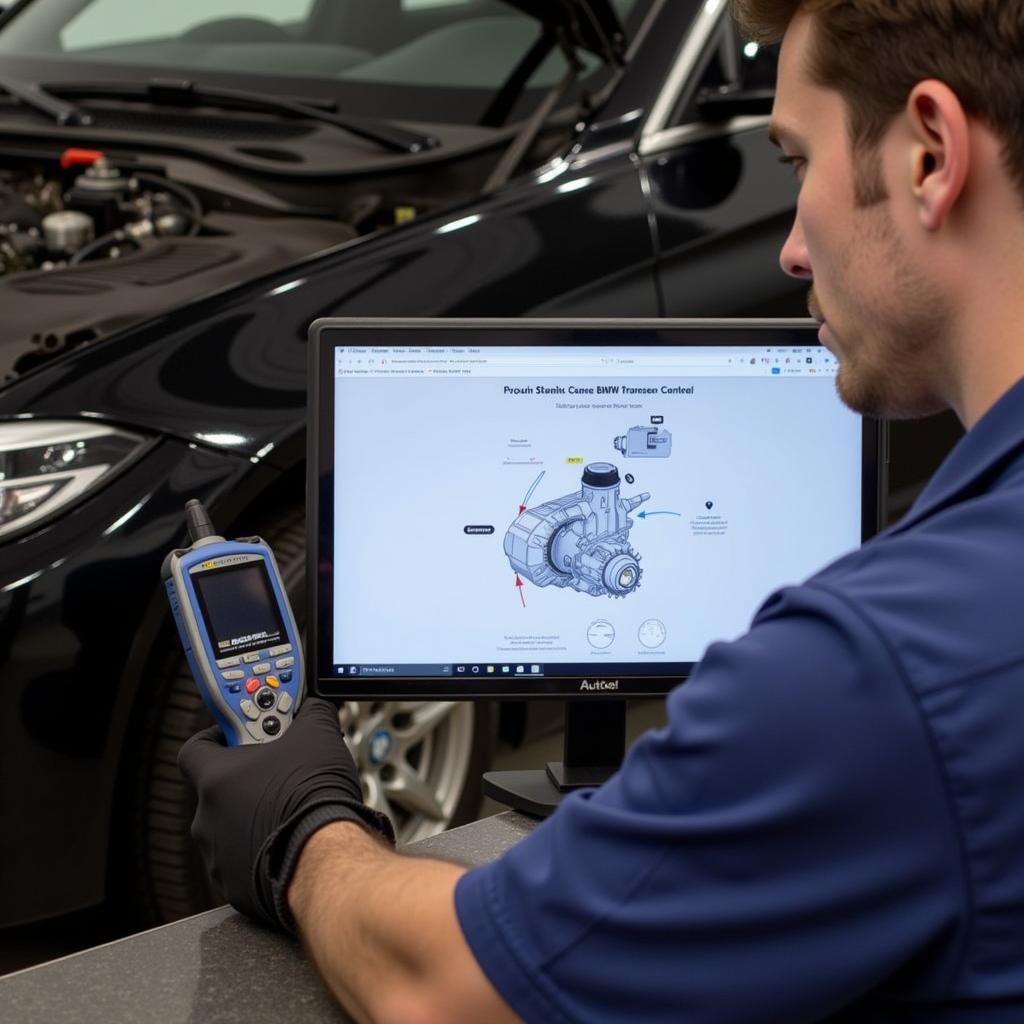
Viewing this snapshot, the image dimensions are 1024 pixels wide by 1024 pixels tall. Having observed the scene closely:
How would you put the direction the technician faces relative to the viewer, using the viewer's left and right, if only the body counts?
facing away from the viewer and to the left of the viewer

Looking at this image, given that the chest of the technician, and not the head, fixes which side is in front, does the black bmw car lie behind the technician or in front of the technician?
in front

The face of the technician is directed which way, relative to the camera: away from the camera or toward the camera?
away from the camera

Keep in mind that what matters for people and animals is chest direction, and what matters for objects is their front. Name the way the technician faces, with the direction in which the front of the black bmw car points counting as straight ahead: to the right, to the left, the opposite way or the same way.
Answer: to the right

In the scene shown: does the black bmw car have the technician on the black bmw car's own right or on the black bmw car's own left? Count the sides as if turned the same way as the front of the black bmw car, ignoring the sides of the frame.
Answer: on the black bmw car's own left

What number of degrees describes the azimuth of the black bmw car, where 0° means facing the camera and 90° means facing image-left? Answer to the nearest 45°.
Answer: approximately 45°

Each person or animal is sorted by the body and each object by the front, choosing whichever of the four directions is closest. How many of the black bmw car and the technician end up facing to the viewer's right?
0
